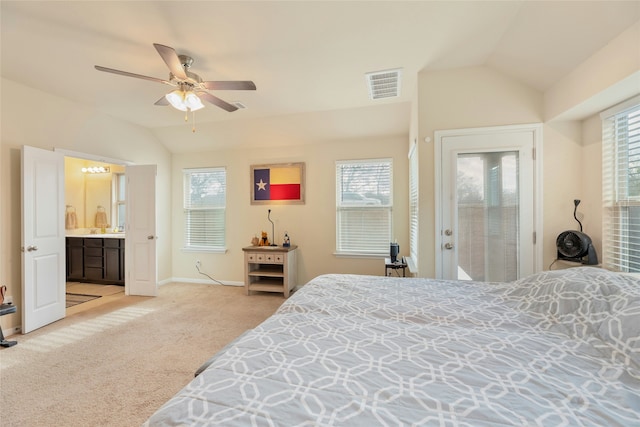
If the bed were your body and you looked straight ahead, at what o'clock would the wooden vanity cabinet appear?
The wooden vanity cabinet is roughly at 1 o'clock from the bed.

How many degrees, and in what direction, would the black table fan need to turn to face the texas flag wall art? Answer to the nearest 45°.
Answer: approximately 45° to its right

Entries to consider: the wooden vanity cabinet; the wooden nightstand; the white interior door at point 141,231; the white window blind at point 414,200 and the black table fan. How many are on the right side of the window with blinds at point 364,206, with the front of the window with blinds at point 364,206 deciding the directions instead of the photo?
3

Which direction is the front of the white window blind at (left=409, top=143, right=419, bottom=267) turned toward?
to the viewer's left

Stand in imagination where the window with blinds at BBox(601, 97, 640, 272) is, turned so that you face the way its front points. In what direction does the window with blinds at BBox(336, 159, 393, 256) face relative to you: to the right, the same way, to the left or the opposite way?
to the left

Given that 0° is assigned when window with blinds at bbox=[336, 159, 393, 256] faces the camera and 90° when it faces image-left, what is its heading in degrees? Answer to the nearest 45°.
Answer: approximately 0°

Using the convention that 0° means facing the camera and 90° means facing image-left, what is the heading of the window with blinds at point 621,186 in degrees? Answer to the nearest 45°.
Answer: approximately 45°

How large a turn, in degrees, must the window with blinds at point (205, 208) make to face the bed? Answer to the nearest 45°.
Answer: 0° — it already faces it

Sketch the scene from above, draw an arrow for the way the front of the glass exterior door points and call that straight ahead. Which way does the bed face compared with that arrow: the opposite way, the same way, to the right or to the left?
to the right

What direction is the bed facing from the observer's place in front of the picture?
facing to the left of the viewer

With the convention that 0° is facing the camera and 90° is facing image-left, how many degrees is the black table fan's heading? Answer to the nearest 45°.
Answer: approximately 45°

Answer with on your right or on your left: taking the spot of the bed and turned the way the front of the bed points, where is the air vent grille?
on your right
